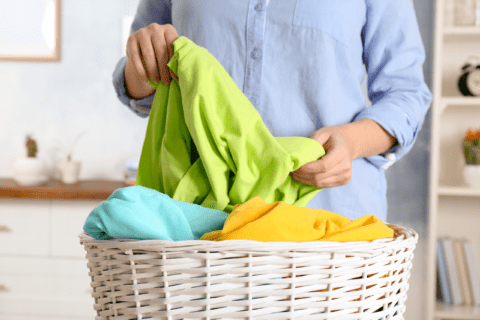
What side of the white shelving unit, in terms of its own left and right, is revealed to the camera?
front

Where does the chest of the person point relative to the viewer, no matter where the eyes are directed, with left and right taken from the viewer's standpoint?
facing the viewer

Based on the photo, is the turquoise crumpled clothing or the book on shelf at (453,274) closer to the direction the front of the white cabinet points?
the turquoise crumpled clothing

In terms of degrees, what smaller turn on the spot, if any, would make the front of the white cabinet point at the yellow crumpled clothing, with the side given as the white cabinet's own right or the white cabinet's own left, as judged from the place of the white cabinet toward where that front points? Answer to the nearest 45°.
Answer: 0° — it already faces it

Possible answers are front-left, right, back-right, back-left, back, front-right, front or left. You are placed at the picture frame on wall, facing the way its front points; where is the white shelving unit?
front-left

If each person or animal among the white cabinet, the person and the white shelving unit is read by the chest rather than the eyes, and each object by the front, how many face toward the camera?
3

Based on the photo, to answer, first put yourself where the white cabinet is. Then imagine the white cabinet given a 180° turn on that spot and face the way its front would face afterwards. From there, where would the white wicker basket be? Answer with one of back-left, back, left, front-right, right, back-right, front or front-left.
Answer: back

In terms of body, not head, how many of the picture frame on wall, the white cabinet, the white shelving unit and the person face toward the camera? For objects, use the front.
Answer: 4

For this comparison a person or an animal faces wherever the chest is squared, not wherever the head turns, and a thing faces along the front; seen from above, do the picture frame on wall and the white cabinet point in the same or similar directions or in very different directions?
same or similar directions

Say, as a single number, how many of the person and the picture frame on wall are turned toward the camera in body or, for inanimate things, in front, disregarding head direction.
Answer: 2

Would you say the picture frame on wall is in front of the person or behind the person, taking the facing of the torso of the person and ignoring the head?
behind
